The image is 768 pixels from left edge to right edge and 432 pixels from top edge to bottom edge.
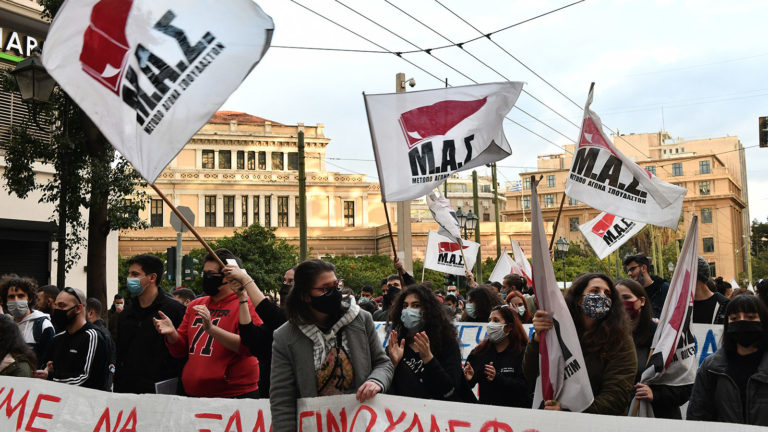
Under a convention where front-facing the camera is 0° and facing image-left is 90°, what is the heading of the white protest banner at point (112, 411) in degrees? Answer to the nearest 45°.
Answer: approximately 0°

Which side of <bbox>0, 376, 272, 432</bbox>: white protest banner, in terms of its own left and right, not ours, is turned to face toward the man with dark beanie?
left

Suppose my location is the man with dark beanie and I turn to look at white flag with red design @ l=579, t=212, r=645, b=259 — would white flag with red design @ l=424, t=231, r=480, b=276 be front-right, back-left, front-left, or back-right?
front-left

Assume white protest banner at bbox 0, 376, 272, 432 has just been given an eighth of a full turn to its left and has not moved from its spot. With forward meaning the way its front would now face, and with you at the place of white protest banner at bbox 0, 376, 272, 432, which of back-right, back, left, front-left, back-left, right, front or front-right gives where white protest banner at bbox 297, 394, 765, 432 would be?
front

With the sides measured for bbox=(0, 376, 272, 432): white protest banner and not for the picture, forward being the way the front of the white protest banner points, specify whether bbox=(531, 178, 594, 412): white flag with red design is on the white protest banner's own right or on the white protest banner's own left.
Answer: on the white protest banner's own left

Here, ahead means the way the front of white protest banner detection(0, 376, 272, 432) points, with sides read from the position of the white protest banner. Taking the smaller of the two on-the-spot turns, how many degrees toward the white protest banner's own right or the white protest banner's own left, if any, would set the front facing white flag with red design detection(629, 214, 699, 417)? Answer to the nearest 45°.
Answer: approximately 45° to the white protest banner's own left

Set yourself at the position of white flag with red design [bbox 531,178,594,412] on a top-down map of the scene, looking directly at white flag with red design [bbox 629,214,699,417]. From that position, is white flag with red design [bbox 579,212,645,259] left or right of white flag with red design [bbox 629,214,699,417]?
left

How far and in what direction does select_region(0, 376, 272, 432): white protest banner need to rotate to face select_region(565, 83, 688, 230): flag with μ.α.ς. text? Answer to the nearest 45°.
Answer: approximately 90° to its left
